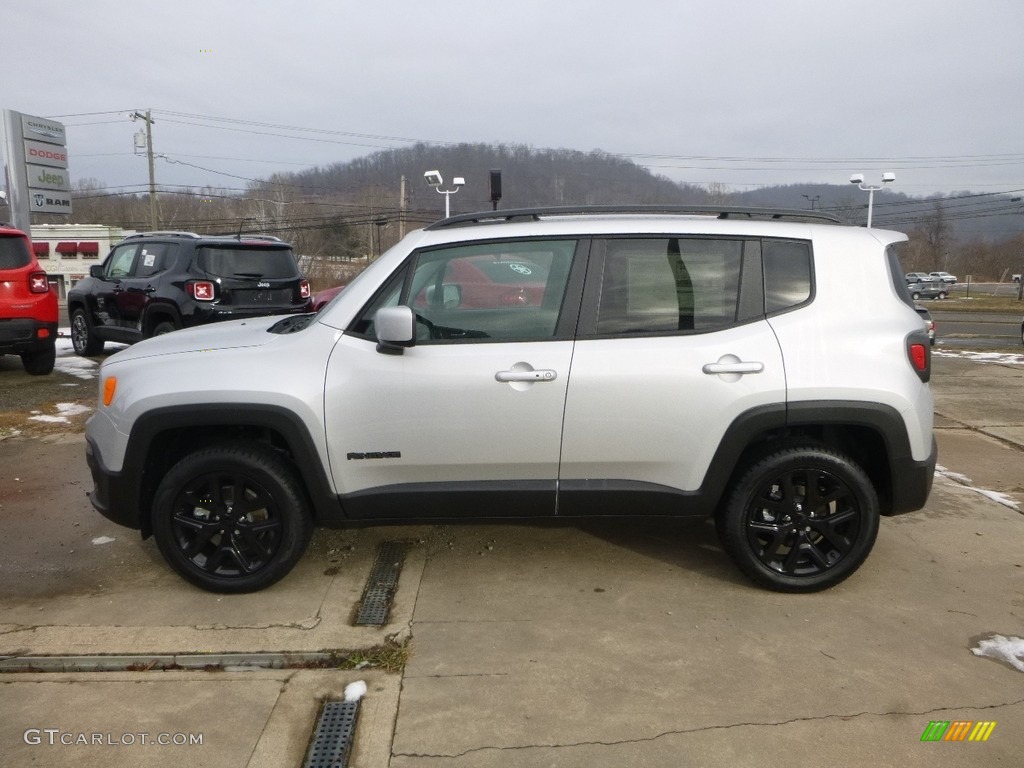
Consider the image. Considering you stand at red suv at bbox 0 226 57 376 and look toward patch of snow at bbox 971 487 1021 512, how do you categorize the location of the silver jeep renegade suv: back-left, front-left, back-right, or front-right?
front-right

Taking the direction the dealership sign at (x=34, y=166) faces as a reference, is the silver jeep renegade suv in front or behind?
in front

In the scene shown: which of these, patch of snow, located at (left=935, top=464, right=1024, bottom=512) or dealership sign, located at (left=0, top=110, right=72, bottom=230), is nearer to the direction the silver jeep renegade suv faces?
the dealership sign

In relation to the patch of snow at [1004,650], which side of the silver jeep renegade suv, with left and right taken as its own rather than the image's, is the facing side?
back

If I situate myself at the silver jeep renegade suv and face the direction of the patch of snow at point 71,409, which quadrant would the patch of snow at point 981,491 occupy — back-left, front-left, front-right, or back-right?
back-right

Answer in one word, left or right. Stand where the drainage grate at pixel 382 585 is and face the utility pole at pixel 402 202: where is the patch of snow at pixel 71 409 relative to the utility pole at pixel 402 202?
left

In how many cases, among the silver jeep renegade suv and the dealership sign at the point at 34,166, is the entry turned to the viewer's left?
1

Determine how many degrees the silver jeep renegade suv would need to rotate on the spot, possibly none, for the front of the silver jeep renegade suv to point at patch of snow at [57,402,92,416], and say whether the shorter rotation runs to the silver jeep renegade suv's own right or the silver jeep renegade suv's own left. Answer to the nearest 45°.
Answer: approximately 45° to the silver jeep renegade suv's own right

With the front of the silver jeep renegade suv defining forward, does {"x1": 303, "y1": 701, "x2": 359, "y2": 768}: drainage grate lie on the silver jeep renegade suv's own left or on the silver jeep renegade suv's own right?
on the silver jeep renegade suv's own left

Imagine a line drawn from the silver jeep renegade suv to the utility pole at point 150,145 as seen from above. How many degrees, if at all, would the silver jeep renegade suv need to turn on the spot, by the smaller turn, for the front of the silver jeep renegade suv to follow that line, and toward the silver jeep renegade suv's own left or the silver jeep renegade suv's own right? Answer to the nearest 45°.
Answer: approximately 45° to the silver jeep renegade suv's own right

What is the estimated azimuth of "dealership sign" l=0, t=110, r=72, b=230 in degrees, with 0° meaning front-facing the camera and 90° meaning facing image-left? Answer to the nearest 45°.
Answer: approximately 315°

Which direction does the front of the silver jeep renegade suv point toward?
to the viewer's left
